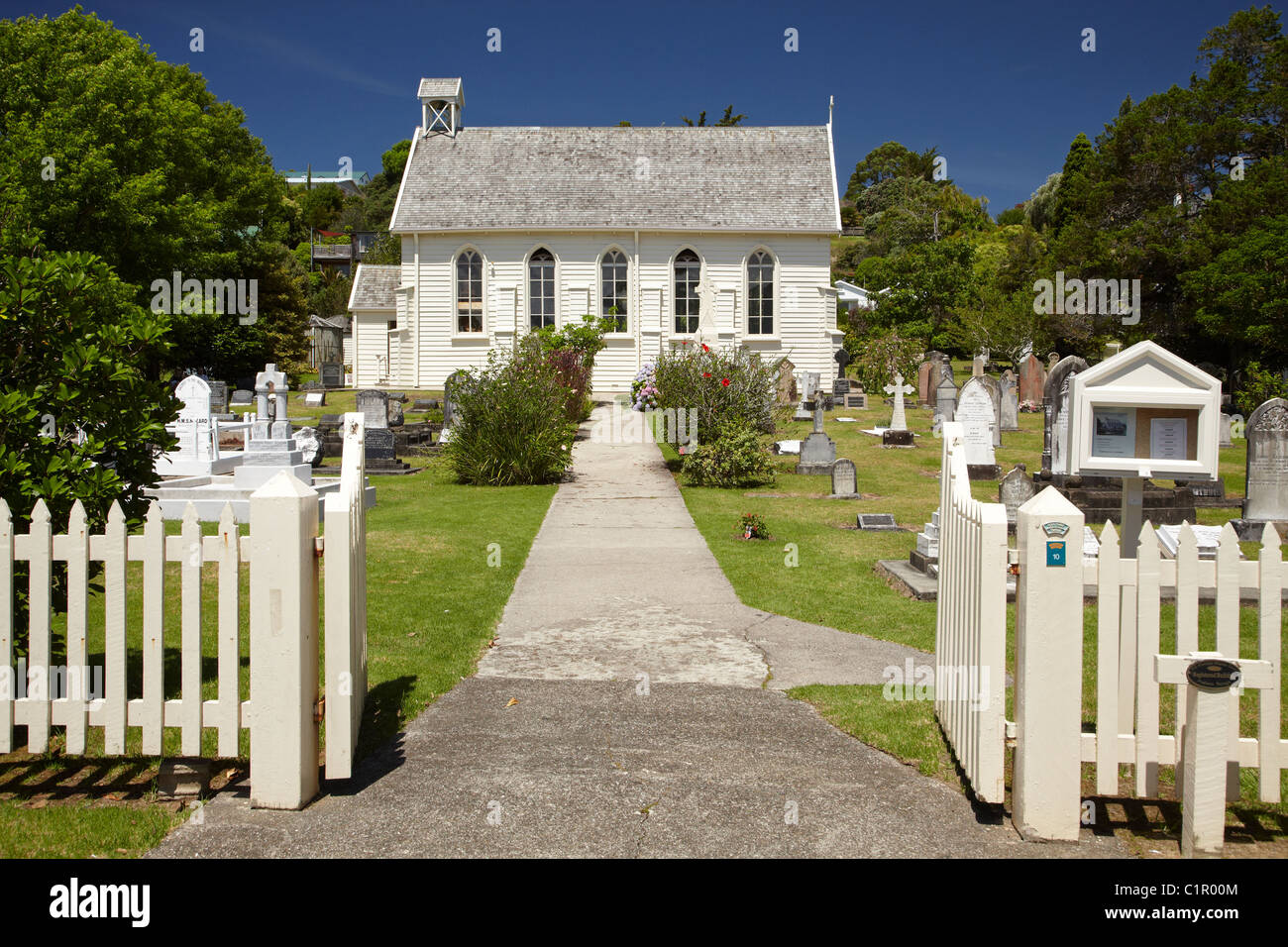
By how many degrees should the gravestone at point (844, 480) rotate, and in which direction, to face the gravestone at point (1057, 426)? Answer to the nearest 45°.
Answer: approximately 90° to its left

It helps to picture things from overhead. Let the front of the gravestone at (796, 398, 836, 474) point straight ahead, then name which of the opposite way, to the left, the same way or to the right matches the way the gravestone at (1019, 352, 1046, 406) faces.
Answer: the same way

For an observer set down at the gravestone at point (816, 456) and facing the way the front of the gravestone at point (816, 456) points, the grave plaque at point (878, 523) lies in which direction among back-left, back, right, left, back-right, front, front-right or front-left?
front

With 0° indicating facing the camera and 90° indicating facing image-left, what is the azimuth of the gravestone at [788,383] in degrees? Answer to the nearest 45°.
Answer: approximately 0°

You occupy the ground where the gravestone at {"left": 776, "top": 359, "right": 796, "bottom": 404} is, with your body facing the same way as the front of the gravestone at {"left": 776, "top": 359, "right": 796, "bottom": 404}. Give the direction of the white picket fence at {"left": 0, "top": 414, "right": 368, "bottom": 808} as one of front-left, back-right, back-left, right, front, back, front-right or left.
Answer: front

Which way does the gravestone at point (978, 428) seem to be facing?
toward the camera

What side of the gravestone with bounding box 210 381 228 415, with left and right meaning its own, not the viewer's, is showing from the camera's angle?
front

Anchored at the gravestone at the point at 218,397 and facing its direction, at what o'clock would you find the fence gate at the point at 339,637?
The fence gate is roughly at 12 o'clock from the gravestone.

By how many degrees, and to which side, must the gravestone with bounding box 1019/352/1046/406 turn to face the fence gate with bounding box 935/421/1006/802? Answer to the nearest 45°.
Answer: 0° — it already faces it

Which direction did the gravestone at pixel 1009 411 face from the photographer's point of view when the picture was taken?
facing the viewer

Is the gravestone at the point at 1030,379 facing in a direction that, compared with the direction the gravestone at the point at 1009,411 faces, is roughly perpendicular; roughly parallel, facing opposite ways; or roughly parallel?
roughly parallel

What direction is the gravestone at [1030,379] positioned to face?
toward the camera

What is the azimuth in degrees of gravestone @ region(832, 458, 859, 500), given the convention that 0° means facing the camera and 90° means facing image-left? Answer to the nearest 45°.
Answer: approximately 0°

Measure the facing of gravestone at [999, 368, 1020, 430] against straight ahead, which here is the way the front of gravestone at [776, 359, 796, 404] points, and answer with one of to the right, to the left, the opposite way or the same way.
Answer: the same way

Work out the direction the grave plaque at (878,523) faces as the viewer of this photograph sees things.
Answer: facing the viewer

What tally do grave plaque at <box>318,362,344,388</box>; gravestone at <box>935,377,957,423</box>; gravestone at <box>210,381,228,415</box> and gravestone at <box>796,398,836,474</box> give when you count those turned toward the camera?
4
